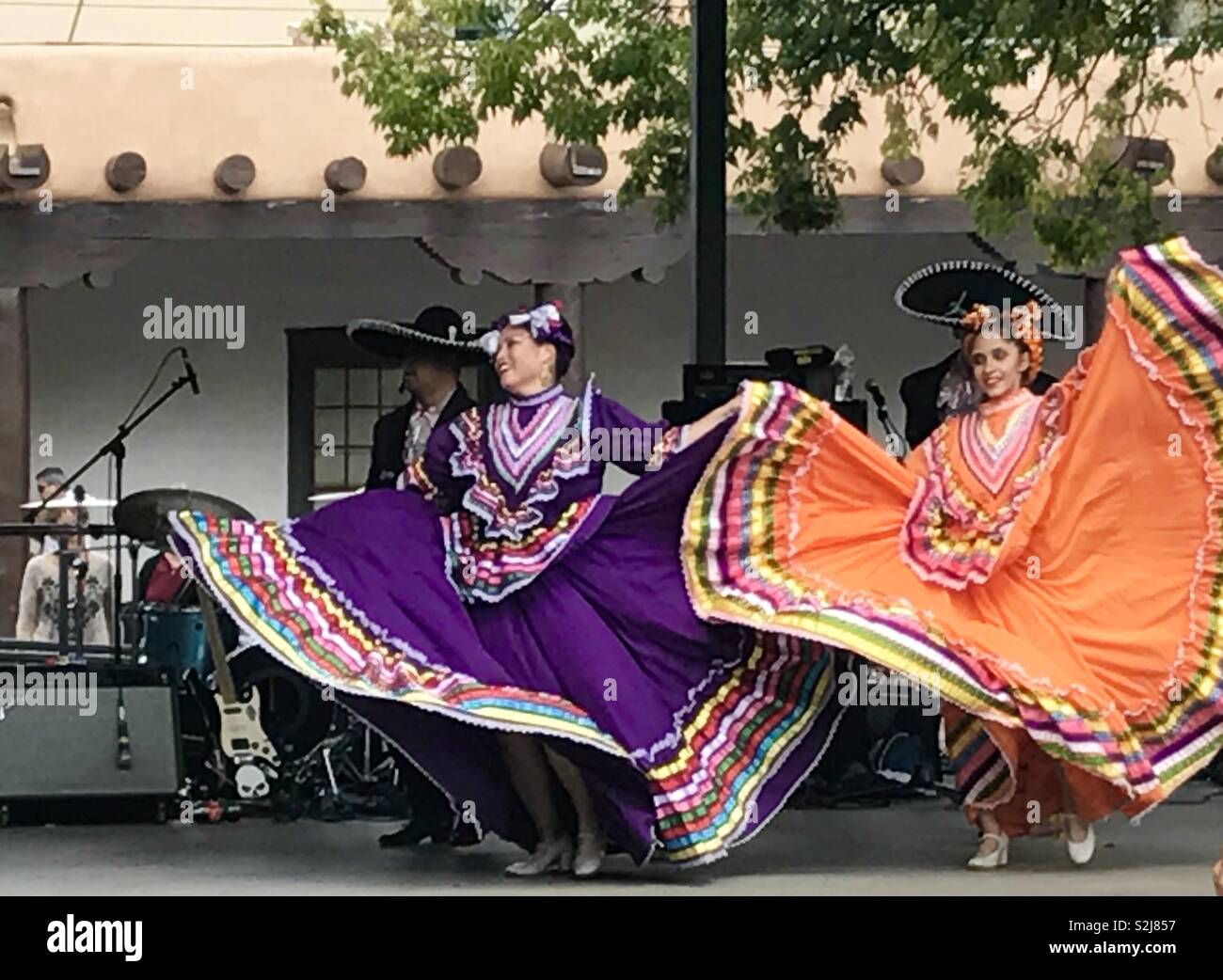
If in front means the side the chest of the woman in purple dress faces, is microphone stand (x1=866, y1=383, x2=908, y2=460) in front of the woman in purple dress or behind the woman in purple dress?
behind

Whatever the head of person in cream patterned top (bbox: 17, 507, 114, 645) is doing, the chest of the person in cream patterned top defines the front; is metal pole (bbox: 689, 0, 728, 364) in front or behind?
in front

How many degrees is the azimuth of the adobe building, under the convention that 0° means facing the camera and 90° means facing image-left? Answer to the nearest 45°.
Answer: approximately 0°

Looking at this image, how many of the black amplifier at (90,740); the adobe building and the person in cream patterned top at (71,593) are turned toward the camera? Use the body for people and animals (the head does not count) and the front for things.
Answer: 3

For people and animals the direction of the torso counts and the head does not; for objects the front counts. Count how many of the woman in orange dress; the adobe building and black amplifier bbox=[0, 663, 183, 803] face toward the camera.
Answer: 3
